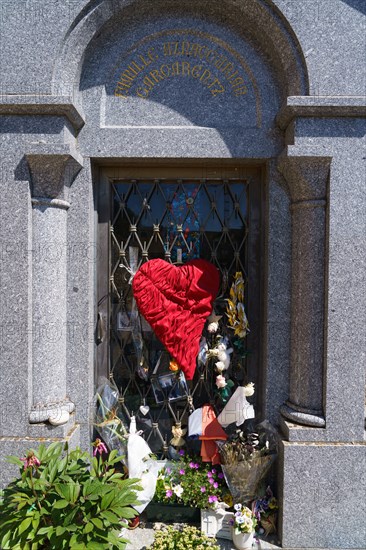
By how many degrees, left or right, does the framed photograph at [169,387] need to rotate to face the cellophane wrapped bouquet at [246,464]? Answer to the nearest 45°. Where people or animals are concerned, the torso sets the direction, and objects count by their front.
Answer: approximately 45° to its left

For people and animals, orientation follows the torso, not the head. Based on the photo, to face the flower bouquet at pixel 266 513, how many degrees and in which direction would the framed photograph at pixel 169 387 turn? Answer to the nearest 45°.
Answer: approximately 45° to its left

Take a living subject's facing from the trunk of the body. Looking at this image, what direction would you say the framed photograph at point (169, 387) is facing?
toward the camera

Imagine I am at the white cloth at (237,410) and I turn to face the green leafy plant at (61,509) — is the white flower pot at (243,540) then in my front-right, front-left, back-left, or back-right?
front-left

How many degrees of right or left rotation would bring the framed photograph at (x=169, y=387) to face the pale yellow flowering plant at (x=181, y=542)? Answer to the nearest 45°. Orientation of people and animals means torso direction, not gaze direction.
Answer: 0° — it already faces it

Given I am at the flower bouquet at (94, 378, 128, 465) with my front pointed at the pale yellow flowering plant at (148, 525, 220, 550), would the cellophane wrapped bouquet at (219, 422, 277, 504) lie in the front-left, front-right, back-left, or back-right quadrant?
front-left

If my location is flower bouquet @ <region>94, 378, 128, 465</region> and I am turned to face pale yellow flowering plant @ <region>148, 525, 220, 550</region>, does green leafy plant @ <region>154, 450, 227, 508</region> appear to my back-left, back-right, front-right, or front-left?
front-left

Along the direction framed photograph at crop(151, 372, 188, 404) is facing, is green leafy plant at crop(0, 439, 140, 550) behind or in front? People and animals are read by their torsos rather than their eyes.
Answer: in front
